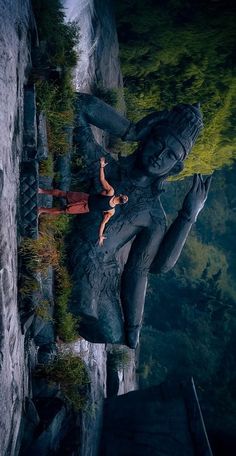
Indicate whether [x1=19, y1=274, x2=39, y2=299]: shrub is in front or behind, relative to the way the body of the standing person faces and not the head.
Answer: in front

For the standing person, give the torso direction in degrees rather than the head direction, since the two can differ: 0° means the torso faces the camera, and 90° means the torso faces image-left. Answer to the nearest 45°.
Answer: approximately 0°
